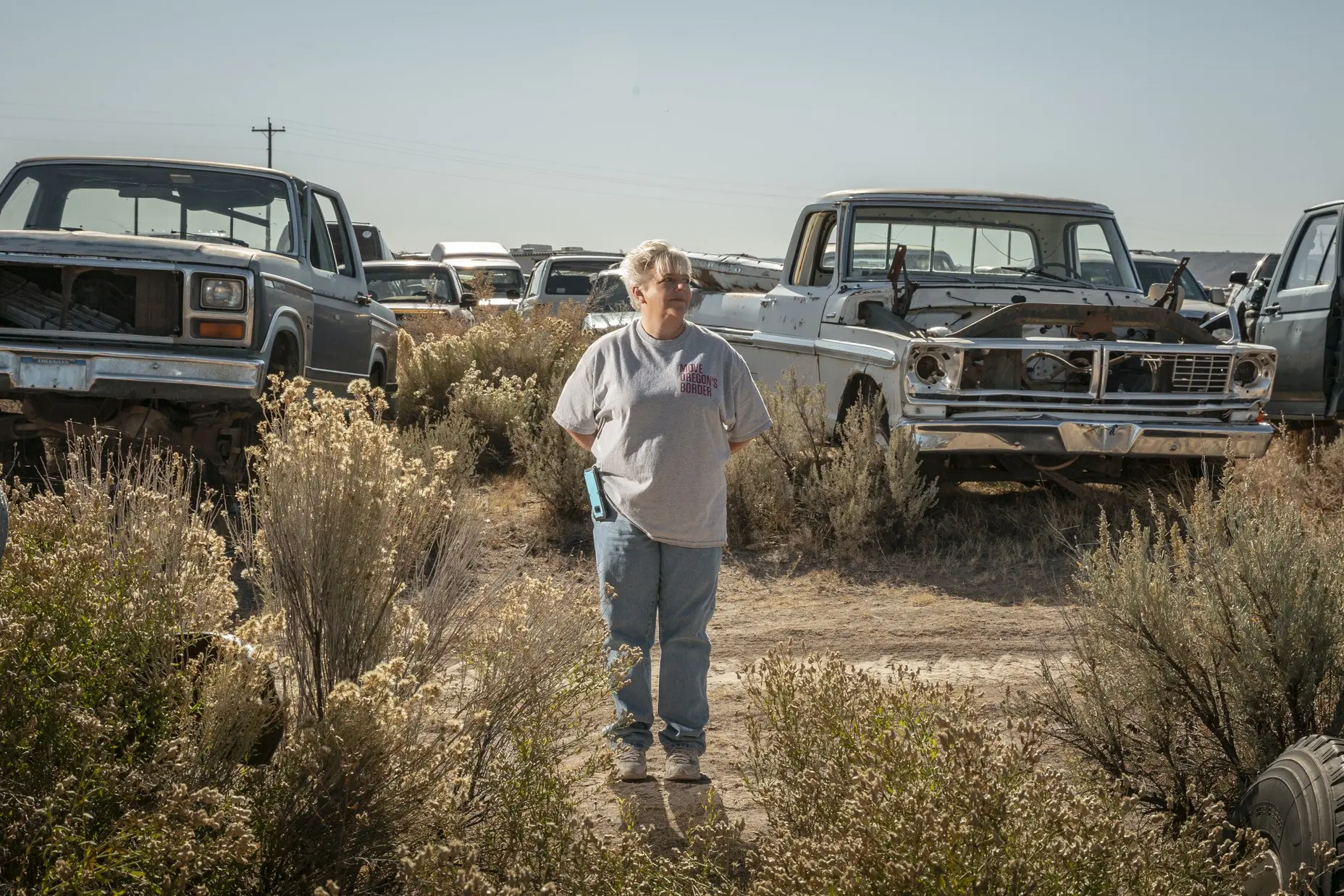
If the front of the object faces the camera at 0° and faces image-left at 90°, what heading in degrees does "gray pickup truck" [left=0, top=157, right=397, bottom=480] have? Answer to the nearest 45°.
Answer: approximately 45°

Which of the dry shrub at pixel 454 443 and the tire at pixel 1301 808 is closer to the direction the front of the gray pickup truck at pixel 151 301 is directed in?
the tire

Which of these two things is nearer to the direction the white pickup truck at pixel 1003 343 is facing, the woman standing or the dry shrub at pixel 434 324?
the woman standing

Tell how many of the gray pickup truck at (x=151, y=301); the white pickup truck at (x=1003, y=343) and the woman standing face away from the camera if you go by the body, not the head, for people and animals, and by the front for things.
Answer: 0

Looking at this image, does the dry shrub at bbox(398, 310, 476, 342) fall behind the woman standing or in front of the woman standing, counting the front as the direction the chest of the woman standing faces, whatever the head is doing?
behind

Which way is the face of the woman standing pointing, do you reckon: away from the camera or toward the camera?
toward the camera

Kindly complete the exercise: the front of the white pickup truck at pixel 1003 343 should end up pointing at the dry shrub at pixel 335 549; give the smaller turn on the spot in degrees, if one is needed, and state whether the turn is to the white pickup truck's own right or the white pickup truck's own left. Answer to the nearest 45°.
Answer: approximately 45° to the white pickup truck's own right

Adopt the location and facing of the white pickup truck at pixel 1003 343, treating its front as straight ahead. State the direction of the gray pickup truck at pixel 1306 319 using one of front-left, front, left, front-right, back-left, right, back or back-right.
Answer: left

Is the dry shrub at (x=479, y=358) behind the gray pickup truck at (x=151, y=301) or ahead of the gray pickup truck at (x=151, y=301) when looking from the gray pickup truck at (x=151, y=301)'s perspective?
behind

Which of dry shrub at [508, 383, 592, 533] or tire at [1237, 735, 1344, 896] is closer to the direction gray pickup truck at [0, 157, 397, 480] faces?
the tire

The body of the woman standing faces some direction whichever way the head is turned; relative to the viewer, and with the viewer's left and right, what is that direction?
facing the viewer

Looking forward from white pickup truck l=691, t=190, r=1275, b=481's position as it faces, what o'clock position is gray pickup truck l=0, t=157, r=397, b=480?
The gray pickup truck is roughly at 4 o'clock from the white pickup truck.

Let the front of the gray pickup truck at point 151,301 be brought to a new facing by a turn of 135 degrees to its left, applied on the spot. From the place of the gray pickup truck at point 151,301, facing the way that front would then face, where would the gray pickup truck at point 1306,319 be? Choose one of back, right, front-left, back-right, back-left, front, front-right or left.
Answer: front

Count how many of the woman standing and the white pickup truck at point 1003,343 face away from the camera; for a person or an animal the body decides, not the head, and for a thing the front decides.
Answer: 0
